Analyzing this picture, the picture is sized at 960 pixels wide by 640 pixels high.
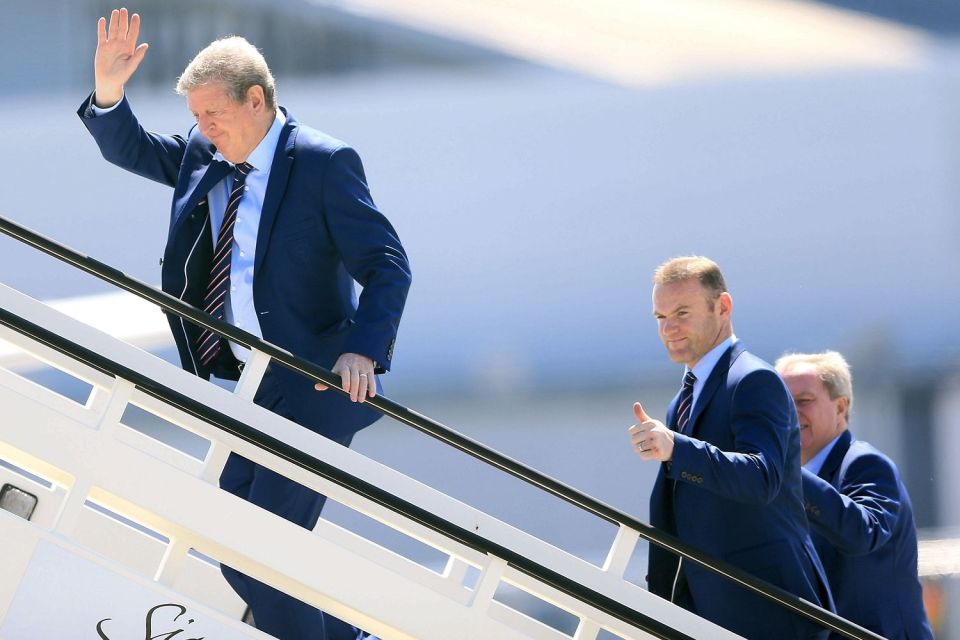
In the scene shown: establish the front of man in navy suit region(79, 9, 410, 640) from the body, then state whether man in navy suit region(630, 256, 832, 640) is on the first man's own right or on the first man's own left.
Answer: on the first man's own left

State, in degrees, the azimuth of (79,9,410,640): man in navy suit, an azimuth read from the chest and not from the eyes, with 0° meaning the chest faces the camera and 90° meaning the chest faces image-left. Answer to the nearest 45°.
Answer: approximately 45°

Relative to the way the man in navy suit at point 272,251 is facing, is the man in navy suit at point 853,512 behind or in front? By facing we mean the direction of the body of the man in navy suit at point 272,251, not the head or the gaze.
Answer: behind

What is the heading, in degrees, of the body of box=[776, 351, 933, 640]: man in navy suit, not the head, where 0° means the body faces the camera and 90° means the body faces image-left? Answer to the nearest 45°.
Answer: approximately 90°

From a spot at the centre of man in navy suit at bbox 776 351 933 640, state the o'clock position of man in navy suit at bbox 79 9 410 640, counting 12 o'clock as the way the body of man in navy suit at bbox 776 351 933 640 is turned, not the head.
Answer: man in navy suit at bbox 79 9 410 640 is roughly at 11 o'clock from man in navy suit at bbox 776 351 933 640.
